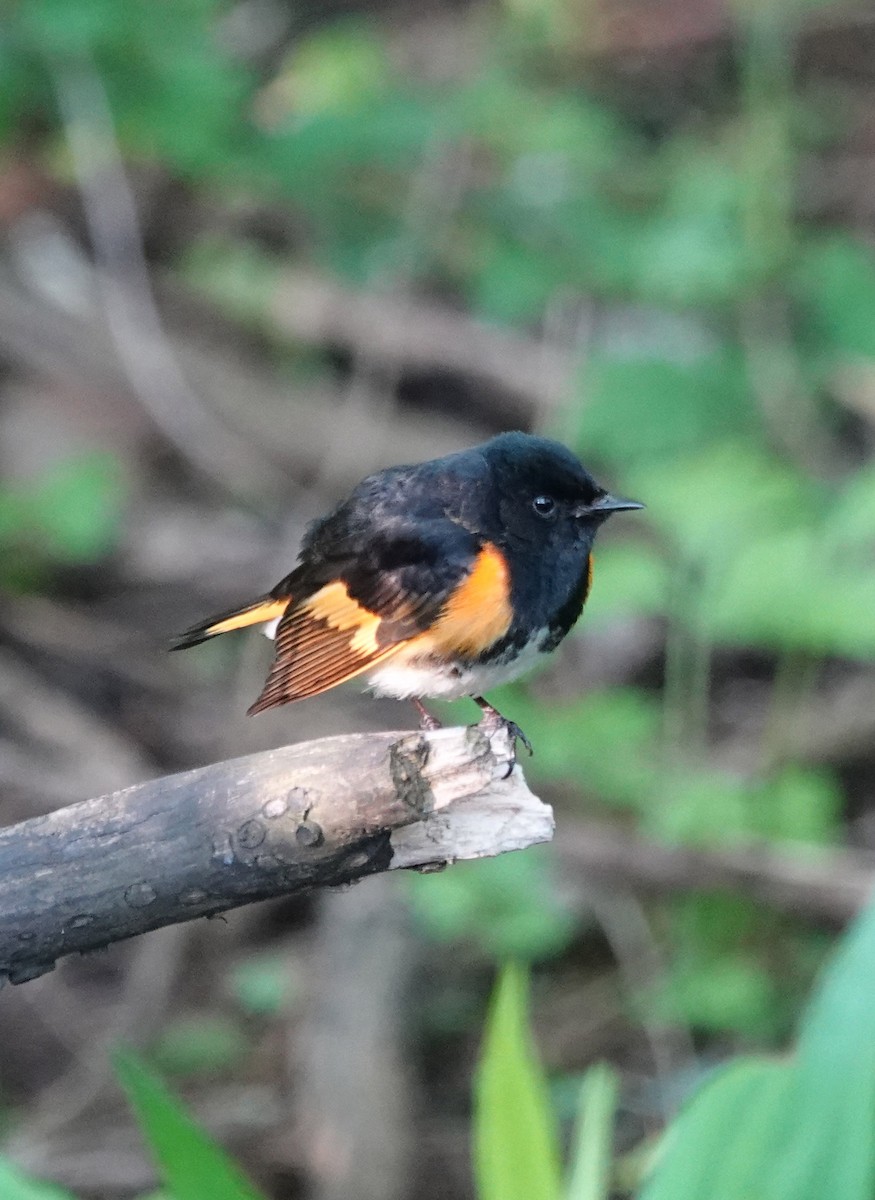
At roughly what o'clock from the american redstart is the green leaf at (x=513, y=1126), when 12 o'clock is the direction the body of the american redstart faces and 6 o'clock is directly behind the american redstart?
The green leaf is roughly at 3 o'clock from the american redstart.

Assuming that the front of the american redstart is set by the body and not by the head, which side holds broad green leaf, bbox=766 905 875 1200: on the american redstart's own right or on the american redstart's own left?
on the american redstart's own right

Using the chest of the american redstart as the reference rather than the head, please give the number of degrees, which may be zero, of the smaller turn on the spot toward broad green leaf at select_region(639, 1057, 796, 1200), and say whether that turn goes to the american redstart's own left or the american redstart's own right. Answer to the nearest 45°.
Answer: approximately 90° to the american redstart's own right

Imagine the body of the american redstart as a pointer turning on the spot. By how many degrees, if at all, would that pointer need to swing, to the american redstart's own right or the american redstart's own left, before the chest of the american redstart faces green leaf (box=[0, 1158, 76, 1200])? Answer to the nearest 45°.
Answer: approximately 135° to the american redstart's own right

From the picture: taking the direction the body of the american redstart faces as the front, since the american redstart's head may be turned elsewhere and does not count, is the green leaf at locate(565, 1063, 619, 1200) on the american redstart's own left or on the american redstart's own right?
on the american redstart's own right

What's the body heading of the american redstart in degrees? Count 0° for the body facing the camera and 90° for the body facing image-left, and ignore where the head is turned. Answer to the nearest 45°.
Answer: approximately 270°

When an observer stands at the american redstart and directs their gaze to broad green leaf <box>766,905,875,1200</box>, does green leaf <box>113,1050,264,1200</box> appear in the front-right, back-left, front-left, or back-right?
front-right
